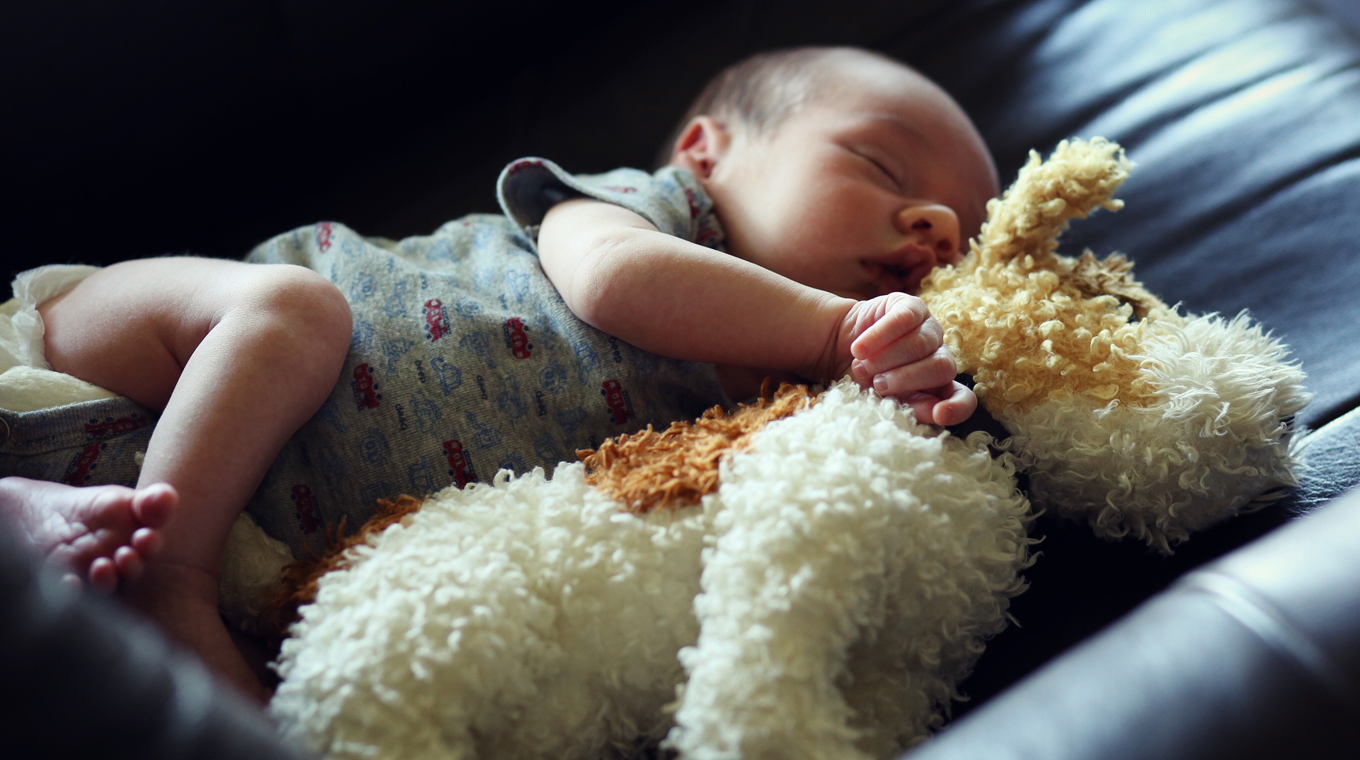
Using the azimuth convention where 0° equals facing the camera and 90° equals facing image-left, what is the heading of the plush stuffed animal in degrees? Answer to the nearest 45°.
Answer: approximately 270°
